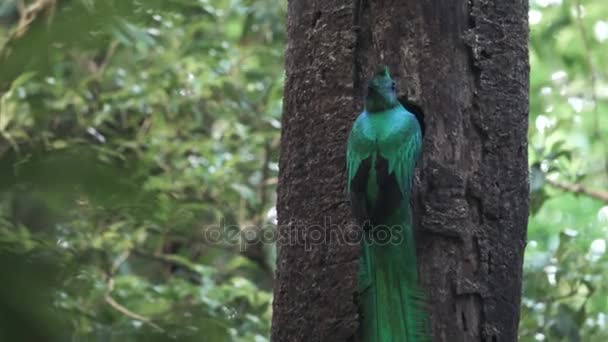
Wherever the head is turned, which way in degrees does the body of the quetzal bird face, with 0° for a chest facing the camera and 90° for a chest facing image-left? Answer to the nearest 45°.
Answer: approximately 180°

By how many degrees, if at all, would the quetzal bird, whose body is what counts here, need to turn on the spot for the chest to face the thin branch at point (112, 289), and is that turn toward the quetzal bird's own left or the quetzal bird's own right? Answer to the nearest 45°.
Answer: approximately 45° to the quetzal bird's own left
